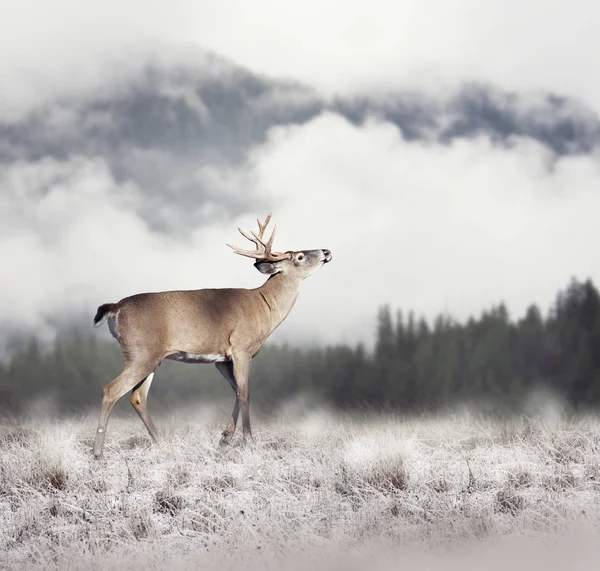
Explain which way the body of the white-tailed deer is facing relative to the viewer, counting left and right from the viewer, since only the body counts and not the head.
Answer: facing to the right of the viewer
